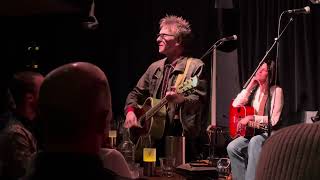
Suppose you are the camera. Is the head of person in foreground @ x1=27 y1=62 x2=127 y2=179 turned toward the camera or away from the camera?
away from the camera

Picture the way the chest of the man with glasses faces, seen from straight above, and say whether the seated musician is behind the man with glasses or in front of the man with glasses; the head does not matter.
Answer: behind

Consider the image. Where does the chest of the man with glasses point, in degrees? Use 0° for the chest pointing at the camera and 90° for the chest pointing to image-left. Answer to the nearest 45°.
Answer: approximately 45°

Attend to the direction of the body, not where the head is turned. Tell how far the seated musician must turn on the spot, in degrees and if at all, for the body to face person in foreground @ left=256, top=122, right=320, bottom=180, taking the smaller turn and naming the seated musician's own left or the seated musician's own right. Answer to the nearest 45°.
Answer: approximately 45° to the seated musician's own left

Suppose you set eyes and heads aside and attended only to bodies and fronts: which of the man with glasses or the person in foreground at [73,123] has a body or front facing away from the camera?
the person in foreground

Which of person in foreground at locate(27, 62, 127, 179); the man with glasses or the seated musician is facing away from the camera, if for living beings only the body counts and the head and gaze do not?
the person in foreground

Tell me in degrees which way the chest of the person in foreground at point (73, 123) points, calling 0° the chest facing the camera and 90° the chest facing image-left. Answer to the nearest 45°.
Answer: approximately 180°
